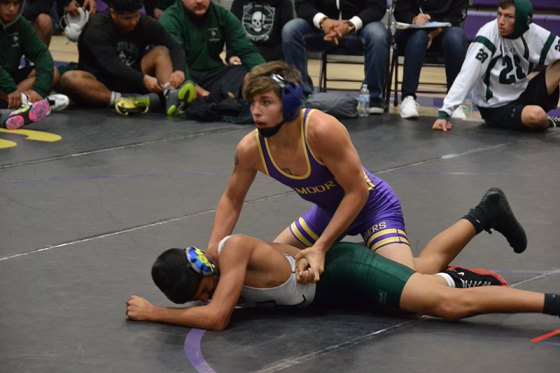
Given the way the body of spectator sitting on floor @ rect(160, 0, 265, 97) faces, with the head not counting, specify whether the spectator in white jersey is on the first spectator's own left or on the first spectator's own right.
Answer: on the first spectator's own left

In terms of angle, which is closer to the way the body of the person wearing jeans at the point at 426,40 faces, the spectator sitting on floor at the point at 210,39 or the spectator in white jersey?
the spectator in white jersey

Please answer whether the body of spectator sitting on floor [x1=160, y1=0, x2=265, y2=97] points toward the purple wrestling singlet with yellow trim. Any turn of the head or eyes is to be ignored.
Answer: yes

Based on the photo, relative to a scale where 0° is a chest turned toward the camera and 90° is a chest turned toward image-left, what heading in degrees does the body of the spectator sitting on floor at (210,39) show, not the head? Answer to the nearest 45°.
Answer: approximately 0°

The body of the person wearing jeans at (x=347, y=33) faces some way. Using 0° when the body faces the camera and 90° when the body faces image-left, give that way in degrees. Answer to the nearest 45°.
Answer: approximately 0°
